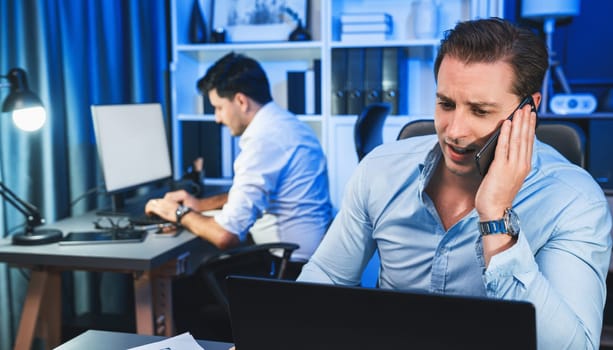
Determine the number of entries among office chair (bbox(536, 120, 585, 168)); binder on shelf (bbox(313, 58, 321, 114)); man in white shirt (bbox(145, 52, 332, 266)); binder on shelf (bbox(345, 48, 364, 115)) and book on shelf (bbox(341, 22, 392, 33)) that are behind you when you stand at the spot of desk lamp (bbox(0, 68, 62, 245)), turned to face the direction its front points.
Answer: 0

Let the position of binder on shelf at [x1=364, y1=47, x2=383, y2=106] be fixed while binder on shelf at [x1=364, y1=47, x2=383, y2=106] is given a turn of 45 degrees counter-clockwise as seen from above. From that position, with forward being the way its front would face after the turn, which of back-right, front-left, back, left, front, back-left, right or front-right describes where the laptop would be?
front-right

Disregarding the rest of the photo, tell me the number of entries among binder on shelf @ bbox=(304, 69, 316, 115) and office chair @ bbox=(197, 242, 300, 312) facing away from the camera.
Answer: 0

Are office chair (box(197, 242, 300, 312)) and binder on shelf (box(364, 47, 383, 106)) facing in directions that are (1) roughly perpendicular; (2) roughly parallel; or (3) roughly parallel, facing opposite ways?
roughly perpendicular

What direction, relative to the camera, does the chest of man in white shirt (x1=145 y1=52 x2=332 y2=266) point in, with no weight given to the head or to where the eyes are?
to the viewer's left

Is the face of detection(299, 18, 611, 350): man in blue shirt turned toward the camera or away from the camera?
toward the camera

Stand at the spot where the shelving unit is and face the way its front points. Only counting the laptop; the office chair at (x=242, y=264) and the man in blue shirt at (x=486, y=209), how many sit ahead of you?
3

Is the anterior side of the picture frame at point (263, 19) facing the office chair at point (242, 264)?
yes

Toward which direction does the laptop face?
away from the camera

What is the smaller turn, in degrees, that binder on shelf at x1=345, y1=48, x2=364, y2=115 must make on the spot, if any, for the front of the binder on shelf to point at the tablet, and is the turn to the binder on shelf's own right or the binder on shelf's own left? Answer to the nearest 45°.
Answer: approximately 45° to the binder on shelf's own right

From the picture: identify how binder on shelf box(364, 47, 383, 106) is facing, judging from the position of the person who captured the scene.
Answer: facing the viewer

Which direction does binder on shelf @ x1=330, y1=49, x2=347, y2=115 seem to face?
toward the camera

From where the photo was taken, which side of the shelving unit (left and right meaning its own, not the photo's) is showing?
front

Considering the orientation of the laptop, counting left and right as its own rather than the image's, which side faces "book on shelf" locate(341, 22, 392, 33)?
front
